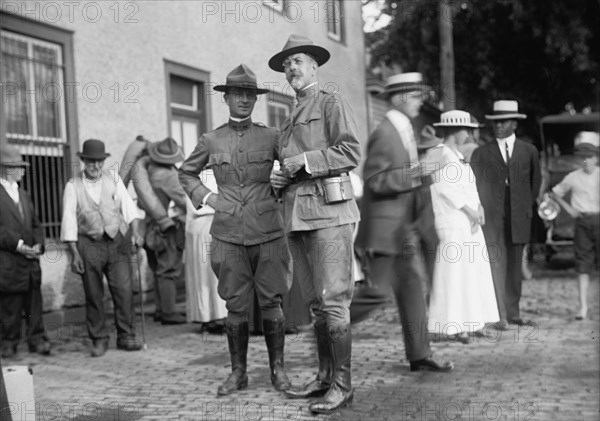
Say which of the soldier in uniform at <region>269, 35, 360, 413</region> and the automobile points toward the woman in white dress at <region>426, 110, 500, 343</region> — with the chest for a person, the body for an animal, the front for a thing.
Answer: the automobile

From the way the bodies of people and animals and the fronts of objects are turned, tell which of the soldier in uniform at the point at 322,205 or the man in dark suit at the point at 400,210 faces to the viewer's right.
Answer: the man in dark suit

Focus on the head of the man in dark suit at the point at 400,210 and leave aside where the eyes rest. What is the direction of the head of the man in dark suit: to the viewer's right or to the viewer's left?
to the viewer's right

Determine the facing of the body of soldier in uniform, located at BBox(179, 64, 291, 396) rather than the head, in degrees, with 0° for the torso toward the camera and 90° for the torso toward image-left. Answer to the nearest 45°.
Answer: approximately 0°

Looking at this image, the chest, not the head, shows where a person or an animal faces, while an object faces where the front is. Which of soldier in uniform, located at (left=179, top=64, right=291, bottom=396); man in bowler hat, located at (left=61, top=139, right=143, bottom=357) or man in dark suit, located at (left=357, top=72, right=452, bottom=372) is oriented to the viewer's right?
the man in dark suit

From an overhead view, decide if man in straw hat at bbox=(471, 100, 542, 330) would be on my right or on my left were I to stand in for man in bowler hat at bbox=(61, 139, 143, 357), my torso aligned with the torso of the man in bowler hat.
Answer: on my left

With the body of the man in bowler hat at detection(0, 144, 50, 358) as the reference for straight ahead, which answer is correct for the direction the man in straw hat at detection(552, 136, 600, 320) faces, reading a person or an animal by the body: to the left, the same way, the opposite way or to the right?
to the right

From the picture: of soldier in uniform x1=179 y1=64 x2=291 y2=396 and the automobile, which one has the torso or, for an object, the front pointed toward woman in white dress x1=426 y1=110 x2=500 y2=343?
the automobile
